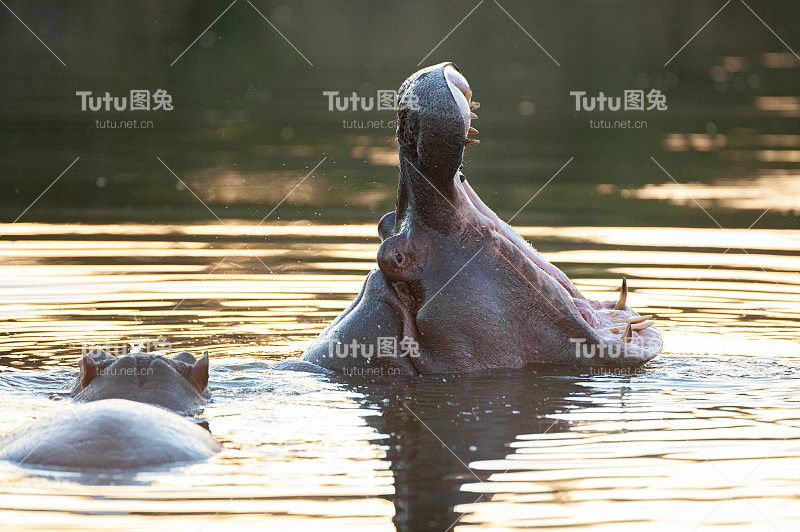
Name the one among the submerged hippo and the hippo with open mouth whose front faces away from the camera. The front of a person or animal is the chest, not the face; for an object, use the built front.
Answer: the submerged hippo

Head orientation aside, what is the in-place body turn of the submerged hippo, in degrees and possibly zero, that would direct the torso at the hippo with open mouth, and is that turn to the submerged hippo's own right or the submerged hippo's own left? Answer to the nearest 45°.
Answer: approximately 45° to the submerged hippo's own right

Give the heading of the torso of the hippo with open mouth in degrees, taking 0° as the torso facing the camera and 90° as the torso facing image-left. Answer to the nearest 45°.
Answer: approximately 270°

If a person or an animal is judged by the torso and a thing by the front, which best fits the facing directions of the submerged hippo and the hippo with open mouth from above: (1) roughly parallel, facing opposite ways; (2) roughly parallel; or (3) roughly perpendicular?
roughly perpendicular

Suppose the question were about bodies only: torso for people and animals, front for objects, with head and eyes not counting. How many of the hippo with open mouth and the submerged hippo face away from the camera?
1

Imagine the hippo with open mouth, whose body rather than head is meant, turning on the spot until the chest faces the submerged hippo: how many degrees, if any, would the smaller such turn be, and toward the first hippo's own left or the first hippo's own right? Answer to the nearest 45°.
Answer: approximately 135° to the first hippo's own right

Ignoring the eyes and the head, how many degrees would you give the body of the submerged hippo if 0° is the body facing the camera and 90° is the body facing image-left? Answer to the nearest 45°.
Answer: approximately 180°
